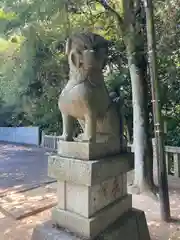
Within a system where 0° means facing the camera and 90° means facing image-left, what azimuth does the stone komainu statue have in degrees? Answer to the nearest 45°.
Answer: approximately 45°

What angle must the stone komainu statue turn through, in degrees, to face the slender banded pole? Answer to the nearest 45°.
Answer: approximately 180°

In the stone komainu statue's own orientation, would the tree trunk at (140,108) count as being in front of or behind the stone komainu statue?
behind
